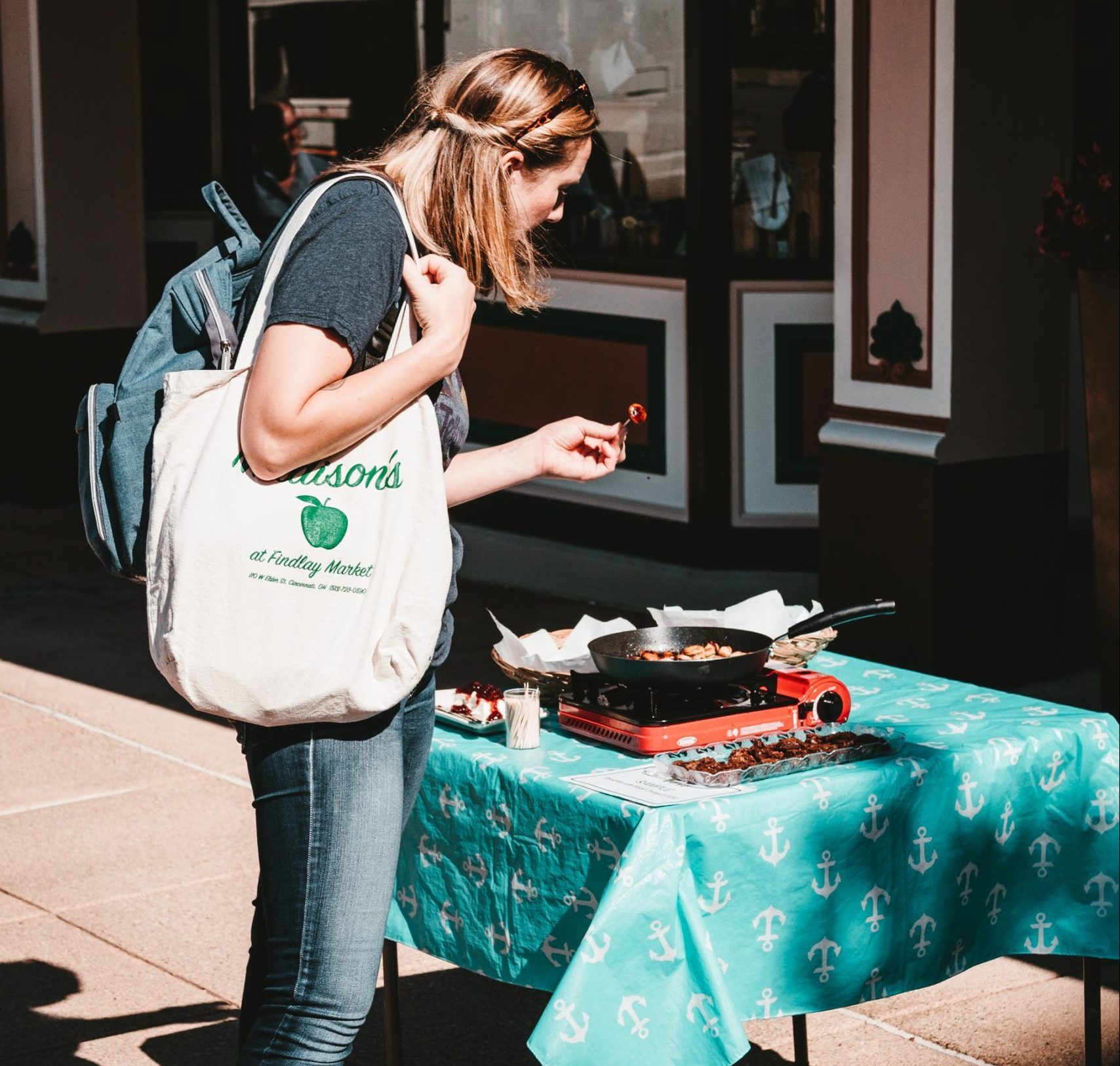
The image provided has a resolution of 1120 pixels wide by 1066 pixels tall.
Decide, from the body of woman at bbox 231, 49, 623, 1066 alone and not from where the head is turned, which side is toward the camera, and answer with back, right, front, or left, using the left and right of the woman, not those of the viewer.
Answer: right

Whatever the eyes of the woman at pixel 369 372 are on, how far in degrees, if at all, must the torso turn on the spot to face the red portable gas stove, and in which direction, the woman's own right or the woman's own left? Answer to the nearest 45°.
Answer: approximately 45° to the woman's own left

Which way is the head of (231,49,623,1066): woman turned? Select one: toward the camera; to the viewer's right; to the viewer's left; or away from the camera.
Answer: to the viewer's right

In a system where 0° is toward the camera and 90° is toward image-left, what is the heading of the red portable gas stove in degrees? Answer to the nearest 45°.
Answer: approximately 315°

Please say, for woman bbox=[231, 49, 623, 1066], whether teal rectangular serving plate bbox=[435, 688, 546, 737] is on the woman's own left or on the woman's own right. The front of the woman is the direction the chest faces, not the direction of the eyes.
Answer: on the woman's own left

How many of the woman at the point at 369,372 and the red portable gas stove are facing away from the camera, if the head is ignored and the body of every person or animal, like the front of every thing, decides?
0
